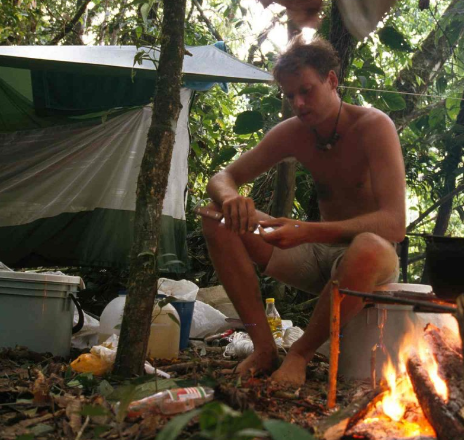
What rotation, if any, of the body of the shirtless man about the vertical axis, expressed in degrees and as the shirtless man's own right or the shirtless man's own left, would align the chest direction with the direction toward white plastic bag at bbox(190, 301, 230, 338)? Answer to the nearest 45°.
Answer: approximately 90° to the shirtless man's own right

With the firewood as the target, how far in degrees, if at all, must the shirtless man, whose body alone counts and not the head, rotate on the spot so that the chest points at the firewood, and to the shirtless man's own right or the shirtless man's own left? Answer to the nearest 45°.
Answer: approximately 45° to the shirtless man's own left

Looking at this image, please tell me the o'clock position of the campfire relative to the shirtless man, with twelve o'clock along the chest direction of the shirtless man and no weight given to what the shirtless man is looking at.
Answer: The campfire is roughly at 10 o'clock from the shirtless man.

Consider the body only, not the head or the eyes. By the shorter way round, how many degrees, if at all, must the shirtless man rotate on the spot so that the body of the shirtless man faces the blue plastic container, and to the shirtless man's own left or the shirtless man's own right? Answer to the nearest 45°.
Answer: approximately 90° to the shirtless man's own right

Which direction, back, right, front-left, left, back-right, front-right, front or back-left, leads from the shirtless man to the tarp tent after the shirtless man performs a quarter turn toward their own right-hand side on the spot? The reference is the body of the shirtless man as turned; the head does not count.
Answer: front

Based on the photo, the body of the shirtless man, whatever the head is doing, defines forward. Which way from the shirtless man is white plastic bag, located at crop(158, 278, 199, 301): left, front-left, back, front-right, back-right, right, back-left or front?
right

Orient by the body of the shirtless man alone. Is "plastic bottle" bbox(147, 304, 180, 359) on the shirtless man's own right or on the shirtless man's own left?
on the shirtless man's own right

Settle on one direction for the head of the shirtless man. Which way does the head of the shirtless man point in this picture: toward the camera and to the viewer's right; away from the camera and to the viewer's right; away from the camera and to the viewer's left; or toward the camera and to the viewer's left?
toward the camera and to the viewer's left

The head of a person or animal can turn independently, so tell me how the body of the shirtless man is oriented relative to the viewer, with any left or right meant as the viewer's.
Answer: facing the viewer and to the left of the viewer

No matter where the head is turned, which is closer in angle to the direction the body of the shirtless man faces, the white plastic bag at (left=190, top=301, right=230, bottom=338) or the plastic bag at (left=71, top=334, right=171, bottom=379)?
the plastic bag

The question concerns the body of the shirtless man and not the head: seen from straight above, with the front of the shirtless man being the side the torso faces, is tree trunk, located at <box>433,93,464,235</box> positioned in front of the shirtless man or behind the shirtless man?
behind

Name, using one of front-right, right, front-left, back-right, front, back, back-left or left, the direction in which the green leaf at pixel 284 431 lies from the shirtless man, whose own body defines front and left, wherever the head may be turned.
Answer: front-left
